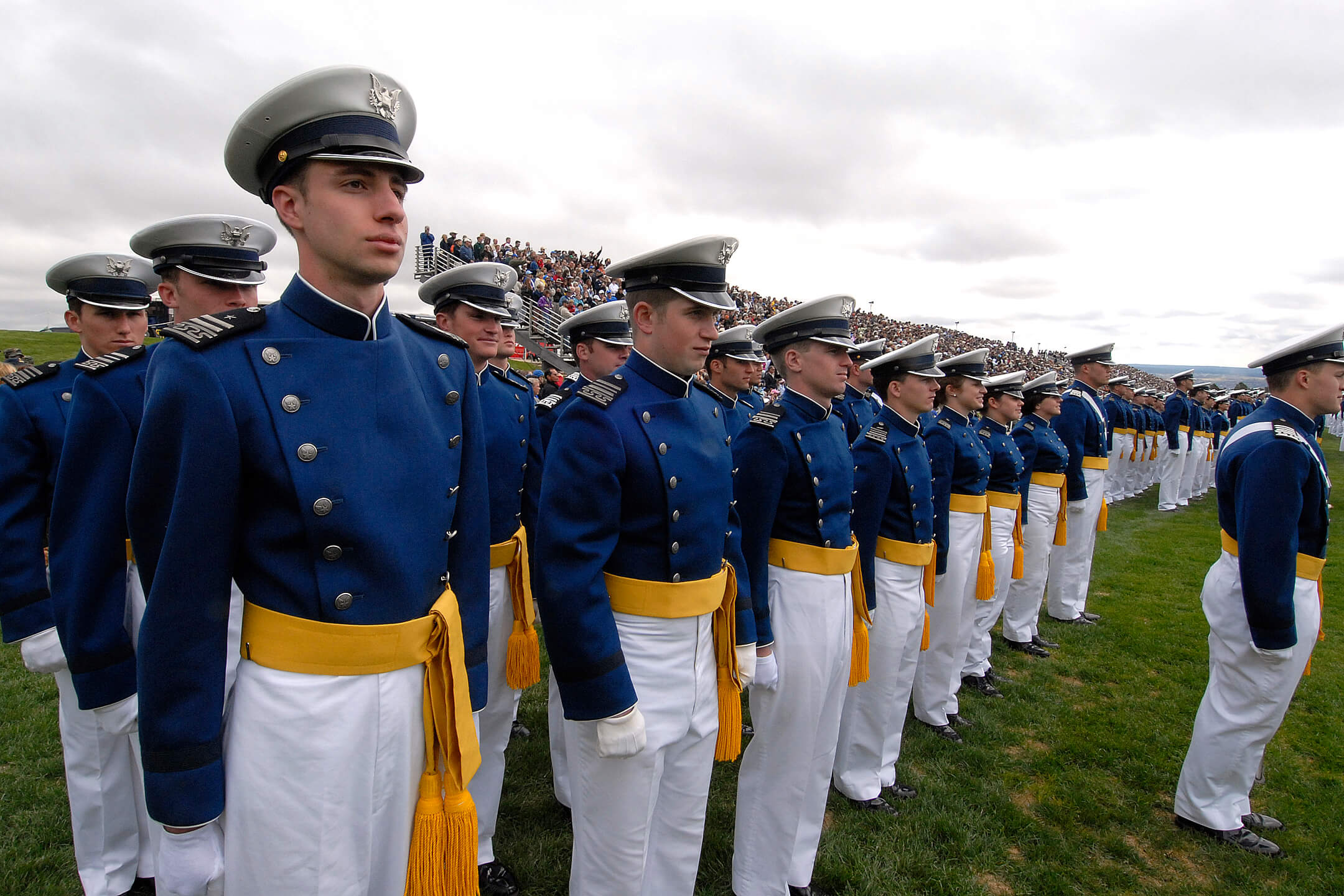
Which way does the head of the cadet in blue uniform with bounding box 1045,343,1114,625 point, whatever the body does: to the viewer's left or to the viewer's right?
to the viewer's right

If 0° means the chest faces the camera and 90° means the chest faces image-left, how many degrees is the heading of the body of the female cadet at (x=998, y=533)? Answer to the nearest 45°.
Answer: approximately 315°

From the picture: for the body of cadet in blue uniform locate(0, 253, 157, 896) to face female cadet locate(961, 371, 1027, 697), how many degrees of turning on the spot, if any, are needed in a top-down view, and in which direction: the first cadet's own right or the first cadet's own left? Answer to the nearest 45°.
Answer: approximately 45° to the first cadet's own left

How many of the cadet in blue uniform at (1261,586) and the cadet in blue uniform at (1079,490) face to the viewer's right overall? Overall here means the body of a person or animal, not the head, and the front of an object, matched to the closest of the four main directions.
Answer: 2

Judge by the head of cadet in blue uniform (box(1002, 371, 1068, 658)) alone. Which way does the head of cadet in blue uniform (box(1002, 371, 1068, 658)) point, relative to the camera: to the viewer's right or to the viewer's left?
to the viewer's right

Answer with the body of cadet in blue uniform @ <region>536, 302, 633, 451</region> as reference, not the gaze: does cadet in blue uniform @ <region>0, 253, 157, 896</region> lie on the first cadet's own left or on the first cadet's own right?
on the first cadet's own right

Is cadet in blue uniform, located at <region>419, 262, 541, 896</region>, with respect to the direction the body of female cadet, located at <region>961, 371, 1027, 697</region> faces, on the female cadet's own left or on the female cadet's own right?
on the female cadet's own right

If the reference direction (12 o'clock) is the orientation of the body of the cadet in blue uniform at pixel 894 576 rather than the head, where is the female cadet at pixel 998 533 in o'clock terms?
The female cadet is roughly at 8 o'clock from the cadet in blue uniform.

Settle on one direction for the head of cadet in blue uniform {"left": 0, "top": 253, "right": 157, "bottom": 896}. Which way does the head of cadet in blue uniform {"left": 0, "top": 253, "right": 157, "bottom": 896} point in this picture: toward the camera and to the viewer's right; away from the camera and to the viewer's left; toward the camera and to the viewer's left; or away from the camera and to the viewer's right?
toward the camera and to the viewer's right

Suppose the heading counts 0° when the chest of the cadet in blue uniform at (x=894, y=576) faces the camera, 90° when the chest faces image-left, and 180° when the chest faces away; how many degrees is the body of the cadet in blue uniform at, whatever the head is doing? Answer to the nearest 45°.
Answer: approximately 315°
